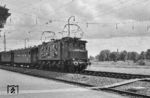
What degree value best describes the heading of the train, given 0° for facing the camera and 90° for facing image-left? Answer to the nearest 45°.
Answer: approximately 315°
